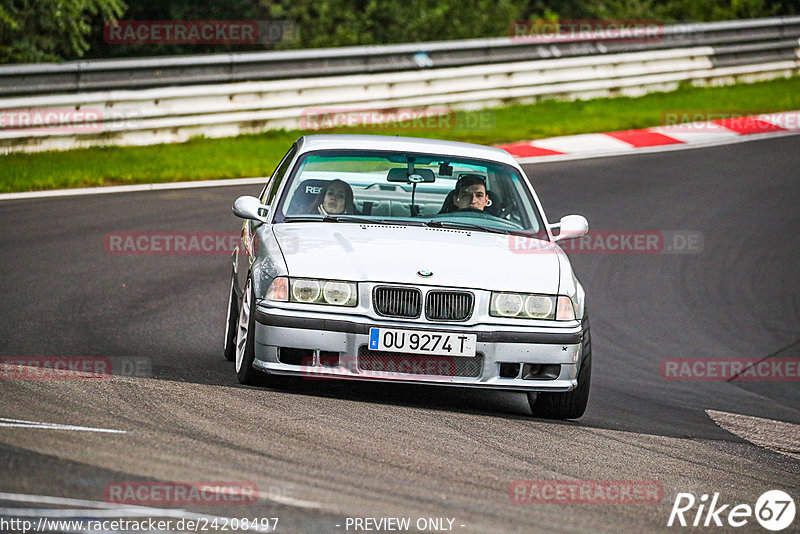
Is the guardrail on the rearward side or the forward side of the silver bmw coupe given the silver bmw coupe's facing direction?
on the rearward side

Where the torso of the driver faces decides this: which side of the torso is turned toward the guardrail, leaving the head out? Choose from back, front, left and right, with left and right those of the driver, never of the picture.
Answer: back

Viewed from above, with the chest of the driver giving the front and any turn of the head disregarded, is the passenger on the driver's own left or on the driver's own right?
on the driver's own right

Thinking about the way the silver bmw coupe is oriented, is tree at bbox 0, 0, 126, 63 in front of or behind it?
behind

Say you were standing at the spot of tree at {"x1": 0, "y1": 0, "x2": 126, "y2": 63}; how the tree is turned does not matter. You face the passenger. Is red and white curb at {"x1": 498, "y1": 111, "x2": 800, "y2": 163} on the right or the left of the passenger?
left

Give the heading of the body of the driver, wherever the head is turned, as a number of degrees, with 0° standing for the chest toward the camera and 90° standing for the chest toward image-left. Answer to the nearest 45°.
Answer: approximately 0°

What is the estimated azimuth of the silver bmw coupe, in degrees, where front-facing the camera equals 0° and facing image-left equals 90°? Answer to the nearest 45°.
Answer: approximately 0°
